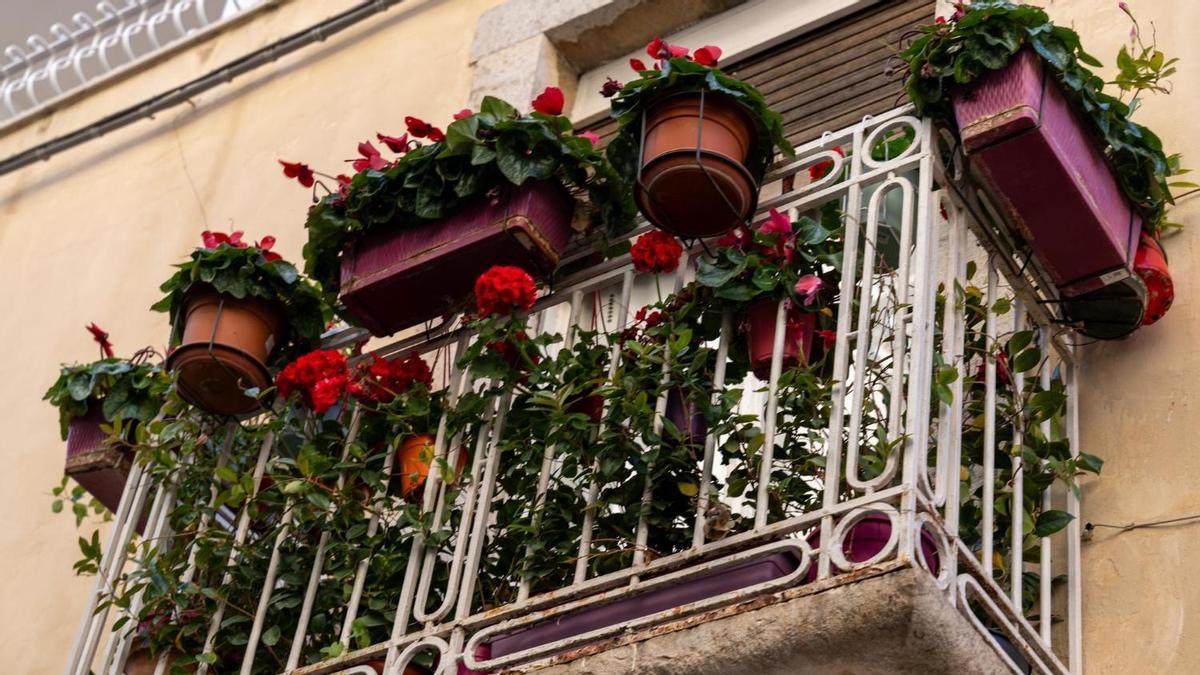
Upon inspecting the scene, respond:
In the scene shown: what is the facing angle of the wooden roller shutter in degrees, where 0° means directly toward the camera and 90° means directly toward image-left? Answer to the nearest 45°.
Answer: approximately 45°

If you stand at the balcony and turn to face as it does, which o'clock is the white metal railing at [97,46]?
The white metal railing is roughly at 3 o'clock from the balcony.
